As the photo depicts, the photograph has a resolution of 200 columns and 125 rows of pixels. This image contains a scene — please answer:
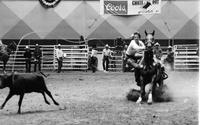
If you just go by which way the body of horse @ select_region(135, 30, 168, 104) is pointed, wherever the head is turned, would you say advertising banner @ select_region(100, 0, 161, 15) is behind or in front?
behind

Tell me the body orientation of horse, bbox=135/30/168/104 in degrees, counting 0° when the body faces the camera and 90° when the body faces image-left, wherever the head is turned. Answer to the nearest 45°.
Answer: approximately 0°

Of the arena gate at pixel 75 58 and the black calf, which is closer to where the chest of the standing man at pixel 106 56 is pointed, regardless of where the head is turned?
the black calf

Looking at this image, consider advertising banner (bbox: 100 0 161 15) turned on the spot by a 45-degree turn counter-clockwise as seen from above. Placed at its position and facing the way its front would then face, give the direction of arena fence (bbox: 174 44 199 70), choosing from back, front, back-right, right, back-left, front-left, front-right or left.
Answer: front-left
